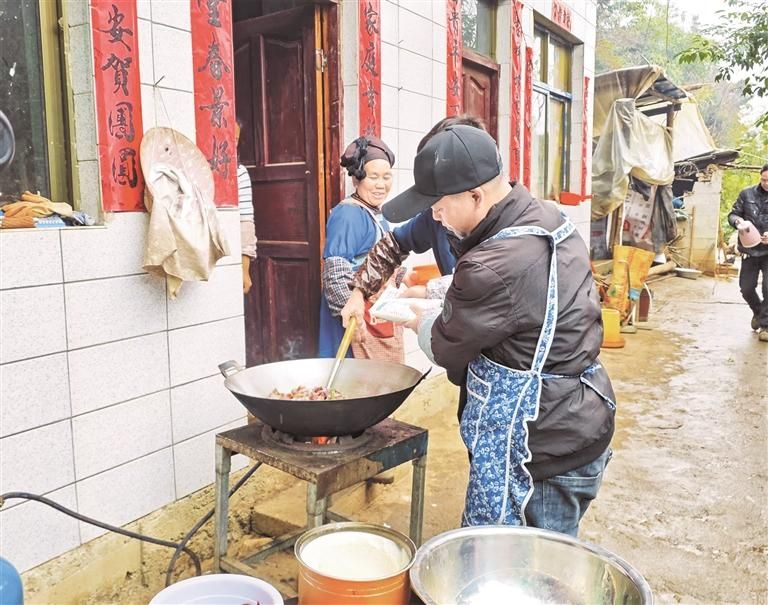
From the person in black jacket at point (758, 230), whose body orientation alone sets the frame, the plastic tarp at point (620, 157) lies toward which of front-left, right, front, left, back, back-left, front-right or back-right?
back-right

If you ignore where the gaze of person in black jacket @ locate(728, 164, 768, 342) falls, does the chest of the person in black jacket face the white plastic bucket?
yes

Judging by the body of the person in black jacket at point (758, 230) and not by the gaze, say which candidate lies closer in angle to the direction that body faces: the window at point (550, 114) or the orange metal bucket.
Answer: the orange metal bucket

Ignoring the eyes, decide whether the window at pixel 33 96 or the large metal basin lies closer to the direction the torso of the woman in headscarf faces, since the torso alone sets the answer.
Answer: the large metal basin

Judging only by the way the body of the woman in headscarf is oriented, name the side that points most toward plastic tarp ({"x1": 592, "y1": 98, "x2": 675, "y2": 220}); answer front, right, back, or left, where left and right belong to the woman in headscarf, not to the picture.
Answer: left

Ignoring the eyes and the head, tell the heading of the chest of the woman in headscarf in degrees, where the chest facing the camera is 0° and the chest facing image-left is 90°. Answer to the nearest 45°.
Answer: approximately 315°

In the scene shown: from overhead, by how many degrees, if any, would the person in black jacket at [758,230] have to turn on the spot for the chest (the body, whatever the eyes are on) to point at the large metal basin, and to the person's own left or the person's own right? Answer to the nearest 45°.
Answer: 0° — they already face it
